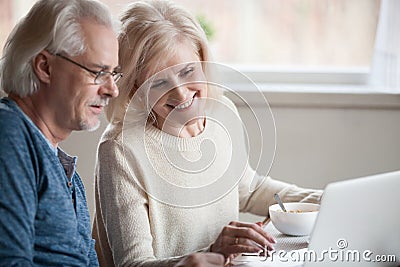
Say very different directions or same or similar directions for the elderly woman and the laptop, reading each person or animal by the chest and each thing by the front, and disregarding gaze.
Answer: very different directions

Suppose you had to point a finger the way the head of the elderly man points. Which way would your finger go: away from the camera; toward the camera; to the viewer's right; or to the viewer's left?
to the viewer's right

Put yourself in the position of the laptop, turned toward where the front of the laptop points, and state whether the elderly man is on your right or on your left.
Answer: on your left

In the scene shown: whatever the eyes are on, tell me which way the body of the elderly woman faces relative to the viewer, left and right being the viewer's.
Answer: facing the viewer and to the right of the viewer

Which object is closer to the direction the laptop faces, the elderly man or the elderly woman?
the elderly woman

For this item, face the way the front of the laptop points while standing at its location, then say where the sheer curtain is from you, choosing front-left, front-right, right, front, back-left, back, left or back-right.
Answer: front-right

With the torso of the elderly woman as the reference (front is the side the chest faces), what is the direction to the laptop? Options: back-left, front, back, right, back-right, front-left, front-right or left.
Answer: front

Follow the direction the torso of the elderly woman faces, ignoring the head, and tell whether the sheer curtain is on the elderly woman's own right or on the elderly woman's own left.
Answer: on the elderly woman's own left

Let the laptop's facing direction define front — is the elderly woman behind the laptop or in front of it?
in front

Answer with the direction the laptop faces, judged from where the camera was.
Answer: facing away from the viewer and to the left of the viewer
